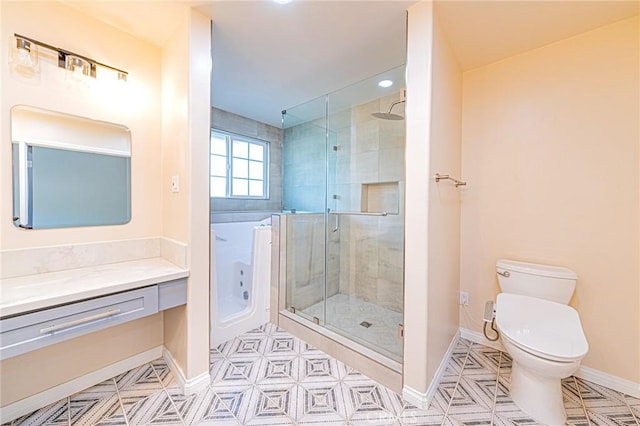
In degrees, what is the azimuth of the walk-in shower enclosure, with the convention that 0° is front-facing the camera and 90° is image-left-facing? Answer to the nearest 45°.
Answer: approximately 45°

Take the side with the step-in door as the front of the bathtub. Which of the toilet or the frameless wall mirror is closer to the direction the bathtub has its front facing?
the toilet

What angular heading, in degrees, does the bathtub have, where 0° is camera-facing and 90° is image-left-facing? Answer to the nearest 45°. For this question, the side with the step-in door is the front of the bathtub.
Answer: approximately 315°

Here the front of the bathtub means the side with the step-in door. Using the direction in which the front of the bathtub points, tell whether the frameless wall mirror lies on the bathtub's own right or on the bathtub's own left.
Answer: on the bathtub's own right
